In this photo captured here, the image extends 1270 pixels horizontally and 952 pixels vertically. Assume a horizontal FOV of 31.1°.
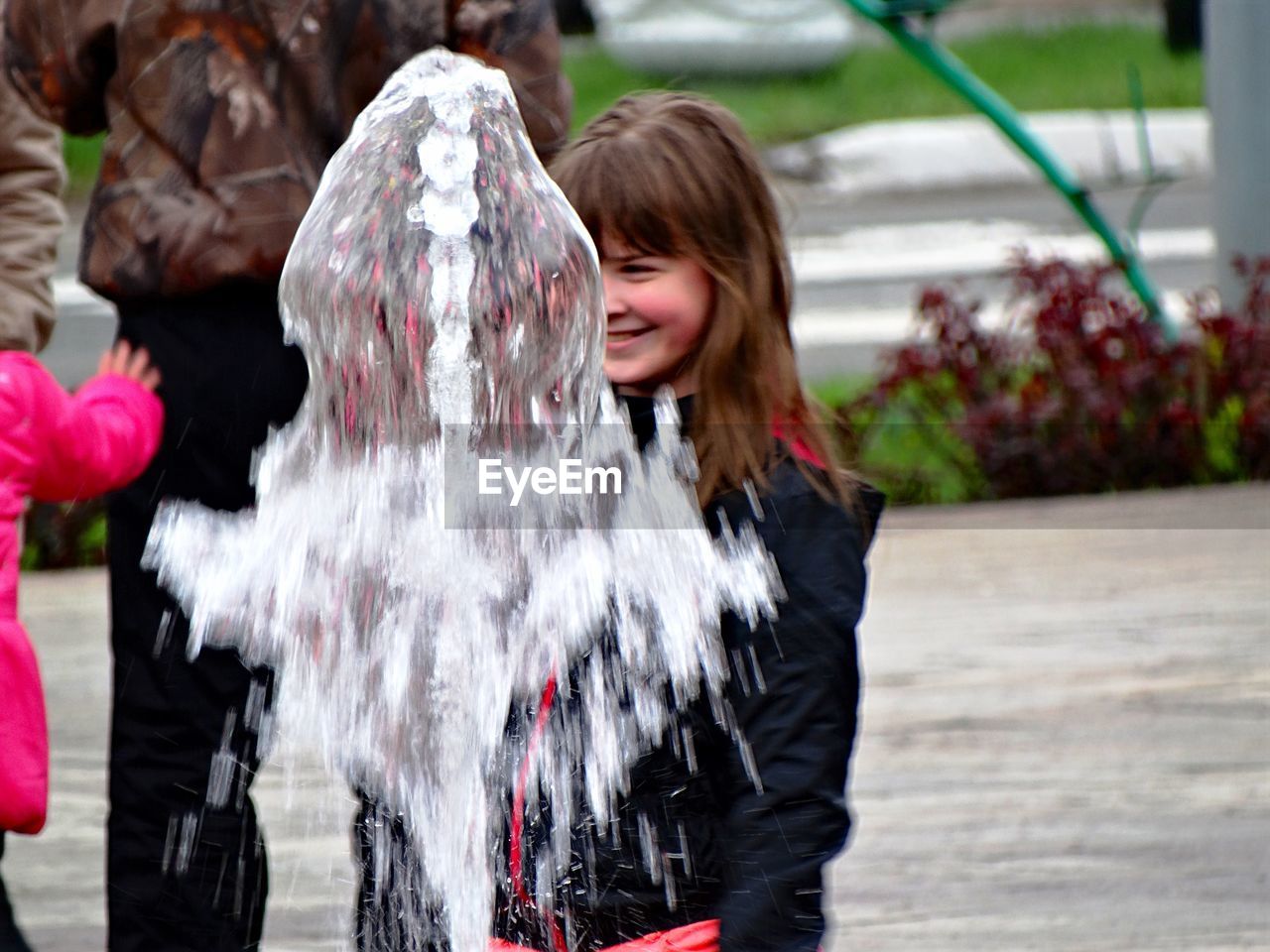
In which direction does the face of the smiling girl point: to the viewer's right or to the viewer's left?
to the viewer's left

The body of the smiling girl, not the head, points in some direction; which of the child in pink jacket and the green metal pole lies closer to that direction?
the child in pink jacket

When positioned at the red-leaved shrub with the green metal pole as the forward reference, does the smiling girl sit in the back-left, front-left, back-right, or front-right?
back-left

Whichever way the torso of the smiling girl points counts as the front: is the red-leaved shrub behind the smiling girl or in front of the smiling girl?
behind

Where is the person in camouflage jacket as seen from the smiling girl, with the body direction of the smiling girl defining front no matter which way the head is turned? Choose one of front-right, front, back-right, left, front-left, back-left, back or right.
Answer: right

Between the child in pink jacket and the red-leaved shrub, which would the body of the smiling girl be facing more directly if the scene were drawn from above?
the child in pink jacket

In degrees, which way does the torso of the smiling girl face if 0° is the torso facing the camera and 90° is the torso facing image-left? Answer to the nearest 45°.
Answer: approximately 45°

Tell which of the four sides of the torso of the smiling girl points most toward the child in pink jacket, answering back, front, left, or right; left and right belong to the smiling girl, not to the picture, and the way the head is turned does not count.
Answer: right
